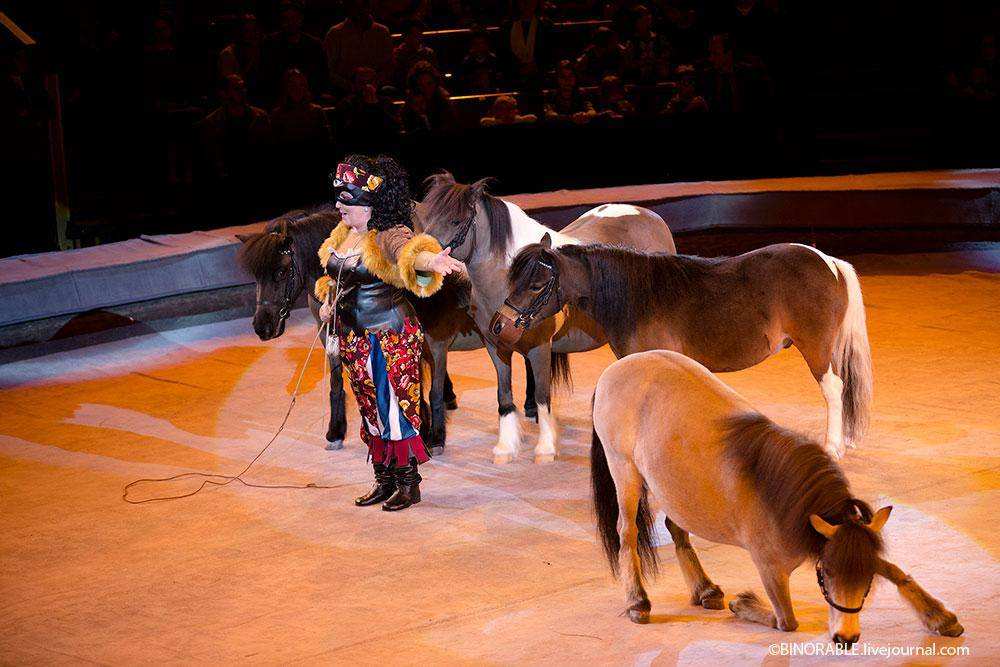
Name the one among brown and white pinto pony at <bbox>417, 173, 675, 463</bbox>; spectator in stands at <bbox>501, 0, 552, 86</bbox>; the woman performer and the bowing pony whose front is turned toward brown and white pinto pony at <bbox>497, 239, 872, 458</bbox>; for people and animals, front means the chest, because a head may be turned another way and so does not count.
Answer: the spectator in stands

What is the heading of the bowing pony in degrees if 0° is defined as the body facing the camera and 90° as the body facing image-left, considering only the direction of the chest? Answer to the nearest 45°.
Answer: approximately 315°

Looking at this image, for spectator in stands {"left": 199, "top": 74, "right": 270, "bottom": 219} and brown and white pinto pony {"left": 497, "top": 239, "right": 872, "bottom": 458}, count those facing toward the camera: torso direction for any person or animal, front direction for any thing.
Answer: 1

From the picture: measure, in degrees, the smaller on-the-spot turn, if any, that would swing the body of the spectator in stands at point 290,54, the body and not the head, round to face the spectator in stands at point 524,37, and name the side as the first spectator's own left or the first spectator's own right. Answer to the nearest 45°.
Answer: approximately 90° to the first spectator's own left

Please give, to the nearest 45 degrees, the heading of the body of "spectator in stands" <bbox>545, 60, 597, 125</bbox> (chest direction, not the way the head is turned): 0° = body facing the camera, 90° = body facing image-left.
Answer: approximately 0°

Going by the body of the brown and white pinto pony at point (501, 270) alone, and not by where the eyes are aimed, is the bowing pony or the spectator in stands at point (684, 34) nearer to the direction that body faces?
the bowing pony

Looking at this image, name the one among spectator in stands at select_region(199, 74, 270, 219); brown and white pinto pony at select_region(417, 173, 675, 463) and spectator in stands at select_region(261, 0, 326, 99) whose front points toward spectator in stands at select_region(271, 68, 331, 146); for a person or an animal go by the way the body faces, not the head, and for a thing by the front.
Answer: spectator in stands at select_region(261, 0, 326, 99)

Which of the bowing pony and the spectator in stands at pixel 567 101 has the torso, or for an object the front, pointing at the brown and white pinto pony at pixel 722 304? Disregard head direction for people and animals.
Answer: the spectator in stands

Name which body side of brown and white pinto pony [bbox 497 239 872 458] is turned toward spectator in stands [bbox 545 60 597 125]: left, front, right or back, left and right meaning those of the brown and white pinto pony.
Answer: right
